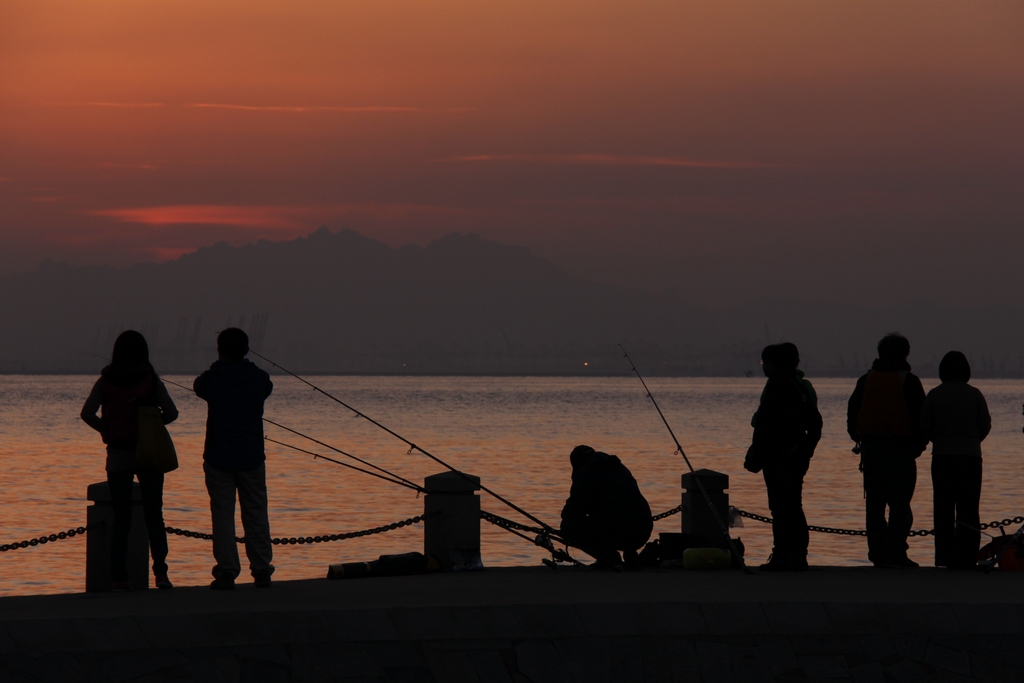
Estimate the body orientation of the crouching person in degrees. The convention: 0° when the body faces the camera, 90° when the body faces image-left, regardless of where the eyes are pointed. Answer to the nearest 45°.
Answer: approximately 90°

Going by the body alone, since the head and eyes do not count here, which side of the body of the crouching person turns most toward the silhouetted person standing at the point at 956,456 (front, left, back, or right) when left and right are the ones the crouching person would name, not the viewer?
back

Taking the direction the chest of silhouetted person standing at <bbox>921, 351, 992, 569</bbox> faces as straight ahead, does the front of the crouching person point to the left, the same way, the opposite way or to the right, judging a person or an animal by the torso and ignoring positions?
to the left

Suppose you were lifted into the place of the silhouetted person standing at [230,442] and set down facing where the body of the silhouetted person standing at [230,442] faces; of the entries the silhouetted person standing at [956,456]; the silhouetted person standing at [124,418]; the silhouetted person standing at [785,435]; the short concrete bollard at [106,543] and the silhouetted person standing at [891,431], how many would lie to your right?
3

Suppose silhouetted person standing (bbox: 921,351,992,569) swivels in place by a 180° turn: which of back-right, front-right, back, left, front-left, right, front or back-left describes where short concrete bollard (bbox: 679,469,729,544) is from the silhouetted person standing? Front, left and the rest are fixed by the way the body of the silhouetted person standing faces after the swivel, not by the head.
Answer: right

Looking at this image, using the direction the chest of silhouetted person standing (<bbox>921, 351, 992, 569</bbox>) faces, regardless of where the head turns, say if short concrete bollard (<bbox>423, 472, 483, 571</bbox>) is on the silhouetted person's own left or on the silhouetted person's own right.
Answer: on the silhouetted person's own left

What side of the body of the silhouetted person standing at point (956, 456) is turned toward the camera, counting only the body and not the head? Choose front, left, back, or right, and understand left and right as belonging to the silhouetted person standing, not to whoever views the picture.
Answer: back

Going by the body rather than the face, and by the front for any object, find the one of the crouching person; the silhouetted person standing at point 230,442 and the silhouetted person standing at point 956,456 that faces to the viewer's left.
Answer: the crouching person

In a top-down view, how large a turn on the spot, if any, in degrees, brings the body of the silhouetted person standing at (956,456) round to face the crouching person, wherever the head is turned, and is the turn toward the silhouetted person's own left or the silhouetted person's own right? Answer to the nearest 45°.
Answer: approximately 90° to the silhouetted person's own left

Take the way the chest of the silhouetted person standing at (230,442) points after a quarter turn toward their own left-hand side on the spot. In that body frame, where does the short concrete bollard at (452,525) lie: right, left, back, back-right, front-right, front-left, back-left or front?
back-right

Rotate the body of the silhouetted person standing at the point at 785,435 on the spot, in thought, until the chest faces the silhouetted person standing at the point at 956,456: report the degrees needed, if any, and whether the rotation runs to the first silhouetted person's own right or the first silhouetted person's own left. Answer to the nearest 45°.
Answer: approximately 135° to the first silhouetted person's own right

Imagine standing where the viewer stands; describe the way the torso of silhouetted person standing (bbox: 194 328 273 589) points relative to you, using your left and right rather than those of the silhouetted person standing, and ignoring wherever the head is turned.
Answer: facing away from the viewer
